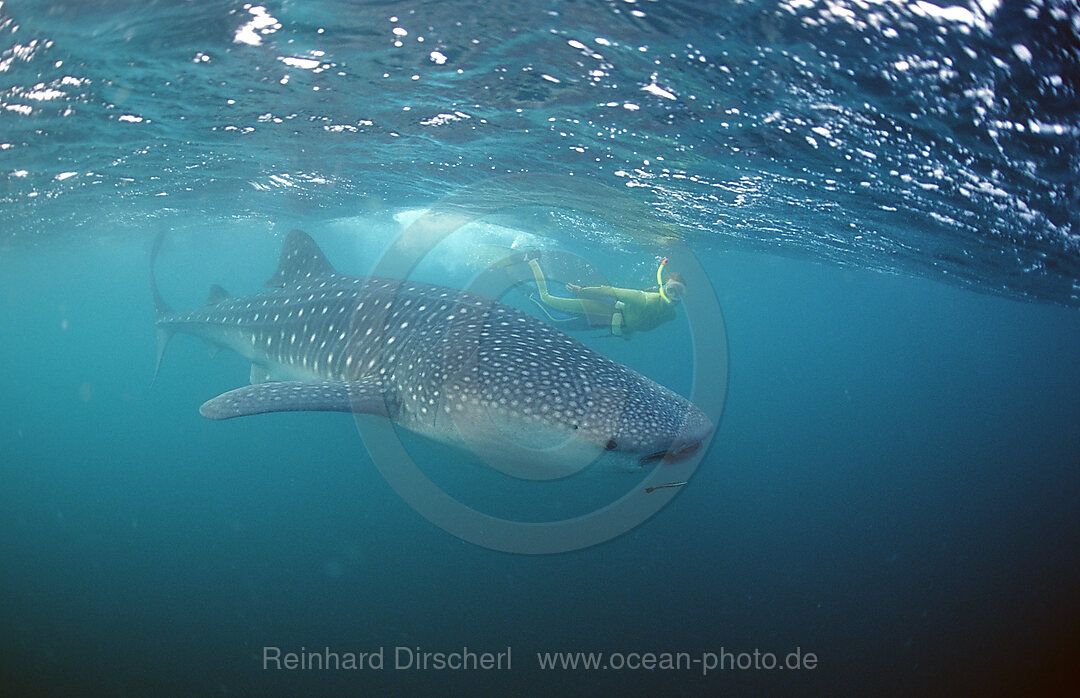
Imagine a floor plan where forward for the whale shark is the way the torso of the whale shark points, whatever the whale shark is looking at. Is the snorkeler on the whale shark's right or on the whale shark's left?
on the whale shark's left
